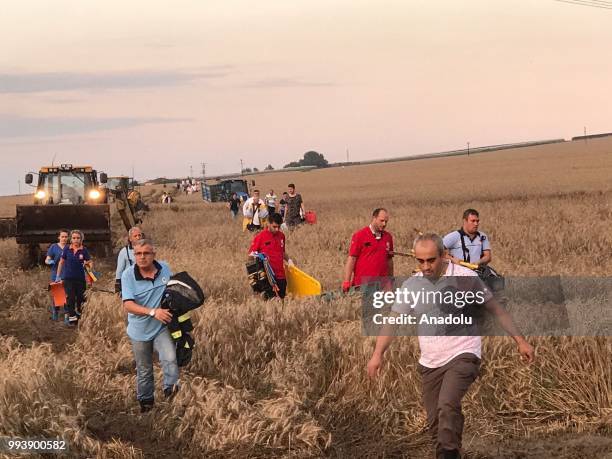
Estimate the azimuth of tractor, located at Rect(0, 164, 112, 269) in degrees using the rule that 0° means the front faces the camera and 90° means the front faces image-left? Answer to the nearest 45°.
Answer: approximately 0°

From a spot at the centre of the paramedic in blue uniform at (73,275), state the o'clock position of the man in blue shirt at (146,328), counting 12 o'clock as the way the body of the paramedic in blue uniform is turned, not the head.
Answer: The man in blue shirt is roughly at 12 o'clock from the paramedic in blue uniform.

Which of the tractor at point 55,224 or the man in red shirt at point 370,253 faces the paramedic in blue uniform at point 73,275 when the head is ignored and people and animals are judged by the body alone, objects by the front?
the tractor

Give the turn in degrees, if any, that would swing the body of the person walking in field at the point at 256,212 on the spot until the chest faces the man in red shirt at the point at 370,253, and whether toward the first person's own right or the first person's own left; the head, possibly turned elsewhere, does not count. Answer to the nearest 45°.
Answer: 0° — they already face them

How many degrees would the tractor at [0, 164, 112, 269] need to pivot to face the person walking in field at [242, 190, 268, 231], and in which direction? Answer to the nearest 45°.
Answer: approximately 135° to its left

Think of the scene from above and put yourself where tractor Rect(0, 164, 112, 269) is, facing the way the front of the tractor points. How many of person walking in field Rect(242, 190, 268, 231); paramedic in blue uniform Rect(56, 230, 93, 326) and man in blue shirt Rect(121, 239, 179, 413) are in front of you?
2

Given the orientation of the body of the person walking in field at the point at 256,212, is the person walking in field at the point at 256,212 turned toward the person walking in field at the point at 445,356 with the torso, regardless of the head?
yes
